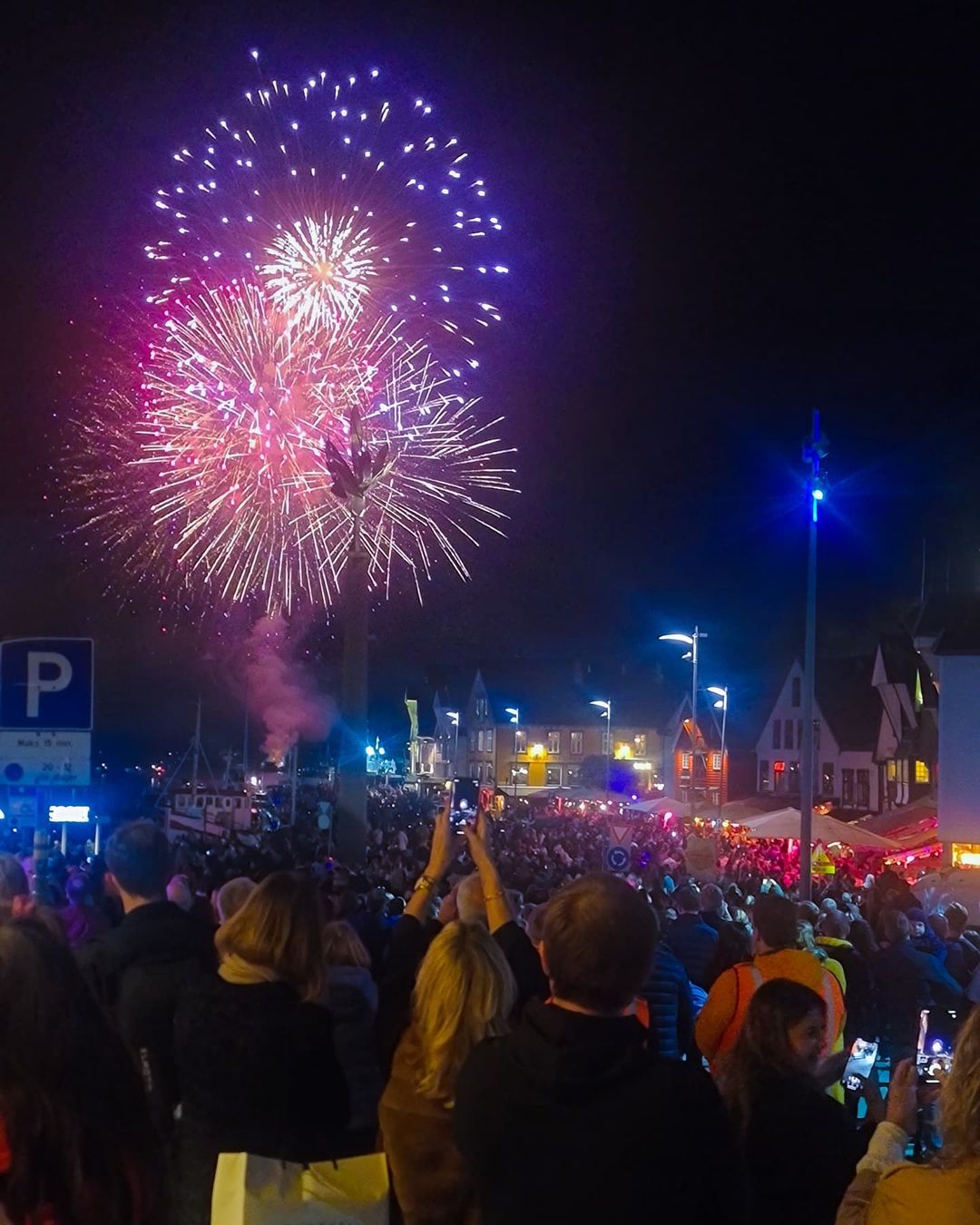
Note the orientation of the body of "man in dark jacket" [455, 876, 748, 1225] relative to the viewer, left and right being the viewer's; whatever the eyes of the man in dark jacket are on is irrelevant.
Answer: facing away from the viewer

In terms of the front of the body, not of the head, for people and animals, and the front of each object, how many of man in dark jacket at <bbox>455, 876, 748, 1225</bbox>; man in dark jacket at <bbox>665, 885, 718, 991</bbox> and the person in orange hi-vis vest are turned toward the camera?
0

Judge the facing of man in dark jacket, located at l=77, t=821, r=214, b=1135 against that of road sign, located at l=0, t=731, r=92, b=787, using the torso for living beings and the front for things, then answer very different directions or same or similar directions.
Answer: very different directions

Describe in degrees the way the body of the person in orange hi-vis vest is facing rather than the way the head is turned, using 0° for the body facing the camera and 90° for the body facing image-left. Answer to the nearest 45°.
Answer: approximately 180°

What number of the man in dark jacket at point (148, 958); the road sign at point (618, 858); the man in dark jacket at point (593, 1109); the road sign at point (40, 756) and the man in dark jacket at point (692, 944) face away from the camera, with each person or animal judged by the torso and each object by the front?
3

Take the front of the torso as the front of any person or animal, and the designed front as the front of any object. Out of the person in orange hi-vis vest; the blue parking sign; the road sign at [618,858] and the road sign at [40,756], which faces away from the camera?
the person in orange hi-vis vest

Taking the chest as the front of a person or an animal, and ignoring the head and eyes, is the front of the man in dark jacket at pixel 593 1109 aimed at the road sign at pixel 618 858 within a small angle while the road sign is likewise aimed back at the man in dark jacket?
yes

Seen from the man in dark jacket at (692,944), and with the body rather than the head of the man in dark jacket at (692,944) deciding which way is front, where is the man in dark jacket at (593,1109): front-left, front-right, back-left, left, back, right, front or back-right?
back

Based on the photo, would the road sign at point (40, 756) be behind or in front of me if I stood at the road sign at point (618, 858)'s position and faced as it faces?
in front

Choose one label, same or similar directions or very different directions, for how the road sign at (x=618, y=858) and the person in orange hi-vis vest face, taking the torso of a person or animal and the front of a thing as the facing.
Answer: very different directions

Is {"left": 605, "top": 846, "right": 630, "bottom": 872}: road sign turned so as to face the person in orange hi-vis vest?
yes

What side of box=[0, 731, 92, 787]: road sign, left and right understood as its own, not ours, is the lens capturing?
front

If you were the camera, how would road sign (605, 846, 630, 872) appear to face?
facing the viewer

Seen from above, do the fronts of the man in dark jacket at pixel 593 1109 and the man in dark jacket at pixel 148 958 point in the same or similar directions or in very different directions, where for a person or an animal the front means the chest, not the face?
same or similar directions

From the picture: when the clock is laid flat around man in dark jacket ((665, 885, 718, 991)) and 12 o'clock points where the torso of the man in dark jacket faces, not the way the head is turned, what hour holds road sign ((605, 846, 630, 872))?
The road sign is roughly at 12 o'clock from the man in dark jacket.

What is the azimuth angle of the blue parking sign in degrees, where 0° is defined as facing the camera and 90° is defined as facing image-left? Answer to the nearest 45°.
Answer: approximately 0°

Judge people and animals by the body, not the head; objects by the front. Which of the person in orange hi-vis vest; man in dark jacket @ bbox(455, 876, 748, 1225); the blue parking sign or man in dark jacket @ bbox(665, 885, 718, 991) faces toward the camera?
the blue parking sign

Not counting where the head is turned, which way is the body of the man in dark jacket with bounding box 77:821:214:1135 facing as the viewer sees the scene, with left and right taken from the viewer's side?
facing away from the viewer

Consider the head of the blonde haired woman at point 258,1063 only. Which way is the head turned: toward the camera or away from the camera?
away from the camera

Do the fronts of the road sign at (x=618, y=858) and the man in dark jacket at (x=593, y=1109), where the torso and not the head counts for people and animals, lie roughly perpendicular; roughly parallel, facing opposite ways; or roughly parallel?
roughly parallel, facing opposite ways

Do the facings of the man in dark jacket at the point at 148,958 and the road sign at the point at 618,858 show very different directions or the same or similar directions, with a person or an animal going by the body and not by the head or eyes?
very different directions
